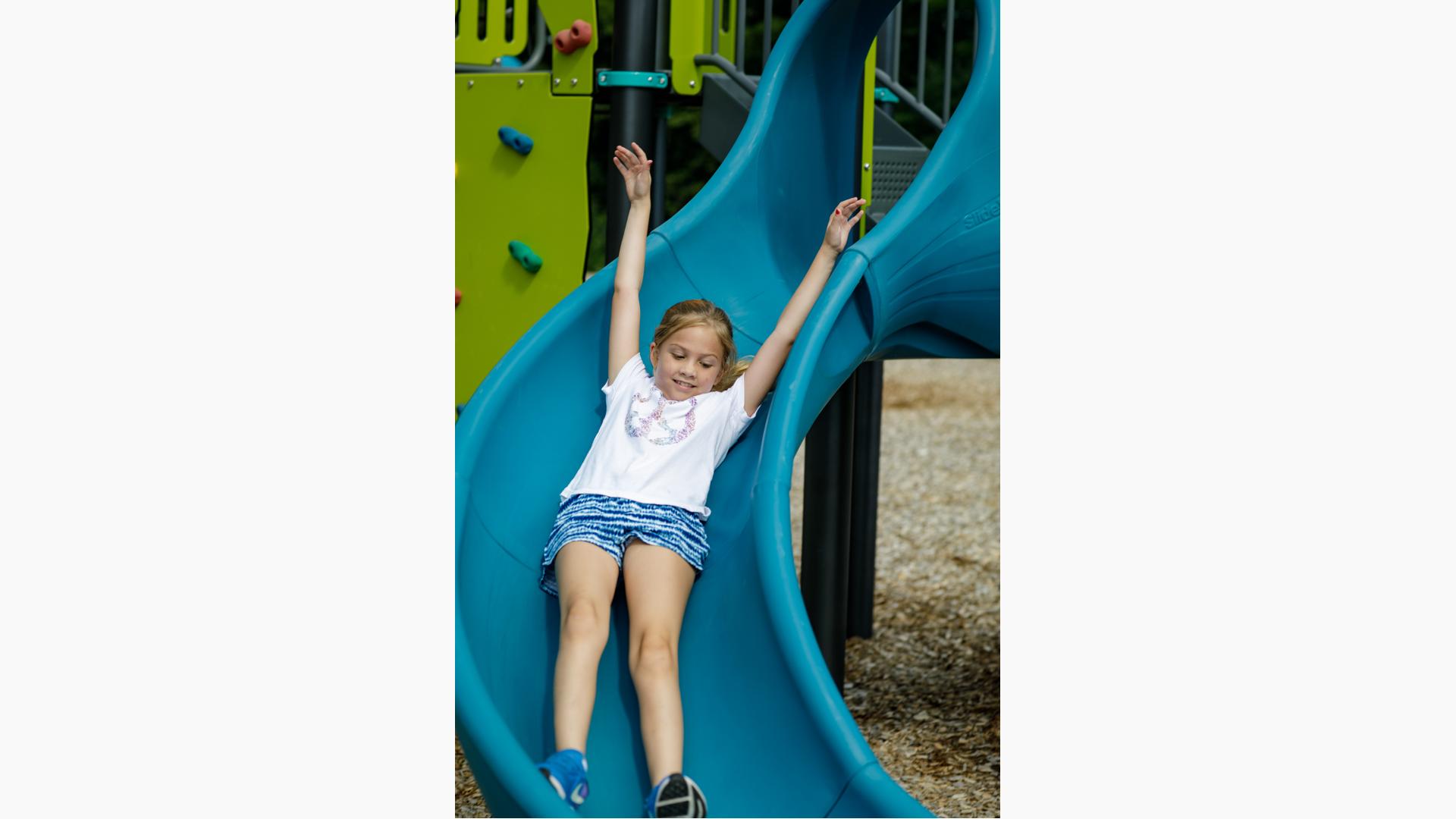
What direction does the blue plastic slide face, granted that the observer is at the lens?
facing the viewer
